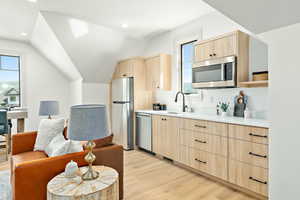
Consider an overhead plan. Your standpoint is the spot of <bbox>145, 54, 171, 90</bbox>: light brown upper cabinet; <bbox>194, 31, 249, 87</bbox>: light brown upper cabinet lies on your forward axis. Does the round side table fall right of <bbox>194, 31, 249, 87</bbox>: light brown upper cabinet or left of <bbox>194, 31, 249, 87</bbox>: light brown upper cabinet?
right

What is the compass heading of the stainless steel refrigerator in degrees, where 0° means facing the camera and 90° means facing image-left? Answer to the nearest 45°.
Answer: approximately 45°

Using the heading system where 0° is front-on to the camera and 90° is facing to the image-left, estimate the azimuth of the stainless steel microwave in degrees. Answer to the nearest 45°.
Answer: approximately 45°

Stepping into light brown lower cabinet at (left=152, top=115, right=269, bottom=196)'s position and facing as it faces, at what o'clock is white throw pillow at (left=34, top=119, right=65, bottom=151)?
The white throw pillow is roughly at 1 o'clock from the light brown lower cabinet.

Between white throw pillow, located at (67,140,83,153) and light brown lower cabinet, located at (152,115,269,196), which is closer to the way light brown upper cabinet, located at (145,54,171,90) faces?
the white throw pillow

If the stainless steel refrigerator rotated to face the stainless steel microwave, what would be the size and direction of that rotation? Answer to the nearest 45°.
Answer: approximately 90° to its left
